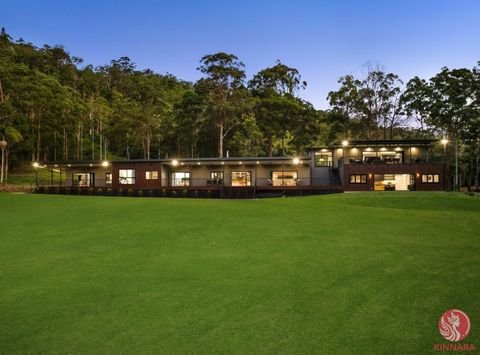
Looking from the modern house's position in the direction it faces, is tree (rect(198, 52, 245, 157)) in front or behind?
behind

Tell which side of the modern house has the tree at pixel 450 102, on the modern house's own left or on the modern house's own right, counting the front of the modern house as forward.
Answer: on the modern house's own left

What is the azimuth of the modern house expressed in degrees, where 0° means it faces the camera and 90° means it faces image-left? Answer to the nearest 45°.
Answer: approximately 0°
